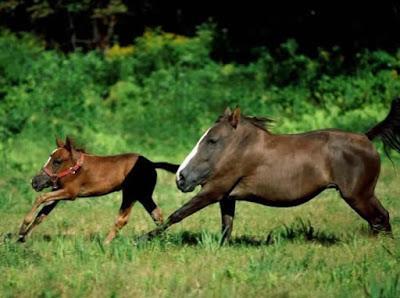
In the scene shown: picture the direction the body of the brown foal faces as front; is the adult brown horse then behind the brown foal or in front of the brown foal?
behind

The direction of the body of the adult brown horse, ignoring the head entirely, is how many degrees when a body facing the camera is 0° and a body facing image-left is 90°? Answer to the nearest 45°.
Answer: approximately 90°

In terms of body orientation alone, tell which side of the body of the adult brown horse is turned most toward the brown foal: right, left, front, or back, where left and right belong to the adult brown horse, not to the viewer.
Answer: front

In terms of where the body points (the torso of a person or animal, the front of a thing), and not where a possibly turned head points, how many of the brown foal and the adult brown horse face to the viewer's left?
2

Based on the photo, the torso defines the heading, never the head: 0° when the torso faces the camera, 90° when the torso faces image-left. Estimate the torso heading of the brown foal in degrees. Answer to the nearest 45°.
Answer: approximately 90°
